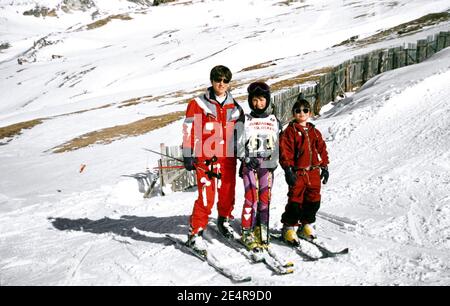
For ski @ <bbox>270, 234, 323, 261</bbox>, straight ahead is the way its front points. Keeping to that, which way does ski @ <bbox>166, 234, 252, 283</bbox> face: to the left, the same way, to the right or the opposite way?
the same way

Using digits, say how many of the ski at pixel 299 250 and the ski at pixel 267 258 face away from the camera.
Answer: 0

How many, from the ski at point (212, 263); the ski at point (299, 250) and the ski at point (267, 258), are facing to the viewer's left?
0

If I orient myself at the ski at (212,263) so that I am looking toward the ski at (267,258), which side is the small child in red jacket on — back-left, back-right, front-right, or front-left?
front-left

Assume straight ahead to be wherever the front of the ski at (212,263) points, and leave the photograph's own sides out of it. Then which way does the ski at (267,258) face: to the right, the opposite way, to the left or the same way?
the same way

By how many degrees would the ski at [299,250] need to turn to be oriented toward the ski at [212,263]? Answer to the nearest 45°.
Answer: approximately 90° to its right

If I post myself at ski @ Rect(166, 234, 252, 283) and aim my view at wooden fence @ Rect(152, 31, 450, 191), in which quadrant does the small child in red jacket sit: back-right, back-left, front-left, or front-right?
front-right

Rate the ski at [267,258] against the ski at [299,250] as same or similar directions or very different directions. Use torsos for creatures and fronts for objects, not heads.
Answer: same or similar directions

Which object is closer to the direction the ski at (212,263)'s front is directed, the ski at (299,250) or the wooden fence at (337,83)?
the ski

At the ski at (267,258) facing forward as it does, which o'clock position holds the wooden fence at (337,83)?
The wooden fence is roughly at 8 o'clock from the ski.

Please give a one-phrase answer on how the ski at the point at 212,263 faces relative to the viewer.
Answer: facing the viewer and to the right of the viewer

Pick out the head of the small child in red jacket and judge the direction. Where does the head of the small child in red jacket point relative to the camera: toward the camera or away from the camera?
toward the camera
